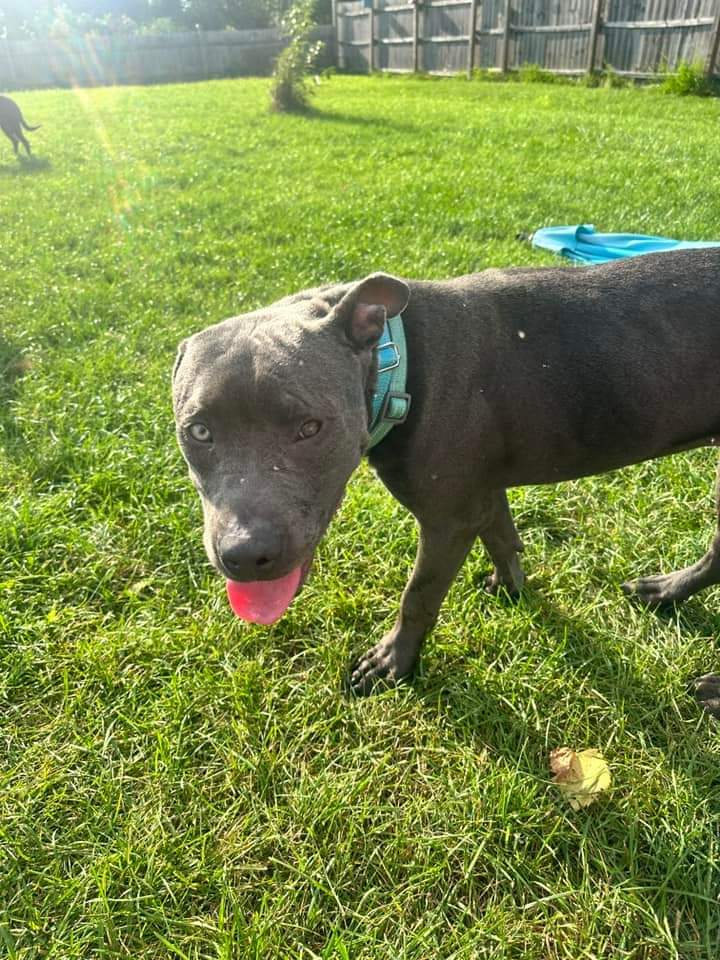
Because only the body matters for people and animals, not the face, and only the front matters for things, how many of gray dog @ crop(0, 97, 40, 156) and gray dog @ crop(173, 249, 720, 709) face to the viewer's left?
2

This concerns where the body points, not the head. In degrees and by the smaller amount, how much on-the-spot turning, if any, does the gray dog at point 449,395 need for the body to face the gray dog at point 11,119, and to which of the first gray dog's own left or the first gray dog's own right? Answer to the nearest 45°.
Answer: approximately 45° to the first gray dog's own right

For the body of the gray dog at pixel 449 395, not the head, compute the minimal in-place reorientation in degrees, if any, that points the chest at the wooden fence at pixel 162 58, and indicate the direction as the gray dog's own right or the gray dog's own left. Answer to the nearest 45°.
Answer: approximately 90° to the gray dog's own right

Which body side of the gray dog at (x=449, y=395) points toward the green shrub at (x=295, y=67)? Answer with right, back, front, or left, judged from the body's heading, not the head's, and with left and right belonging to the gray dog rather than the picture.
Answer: right

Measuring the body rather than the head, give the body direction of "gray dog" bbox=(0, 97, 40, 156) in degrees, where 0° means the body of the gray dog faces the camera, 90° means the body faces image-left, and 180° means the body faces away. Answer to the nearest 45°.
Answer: approximately 90°

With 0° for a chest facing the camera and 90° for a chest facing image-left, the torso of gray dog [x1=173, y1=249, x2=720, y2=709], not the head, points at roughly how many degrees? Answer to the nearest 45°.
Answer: approximately 90°

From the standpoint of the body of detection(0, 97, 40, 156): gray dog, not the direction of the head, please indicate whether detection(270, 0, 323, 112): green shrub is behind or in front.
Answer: behind

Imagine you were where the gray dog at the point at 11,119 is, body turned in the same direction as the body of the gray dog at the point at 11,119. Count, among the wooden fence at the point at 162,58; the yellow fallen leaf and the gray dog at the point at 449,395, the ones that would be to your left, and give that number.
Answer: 2

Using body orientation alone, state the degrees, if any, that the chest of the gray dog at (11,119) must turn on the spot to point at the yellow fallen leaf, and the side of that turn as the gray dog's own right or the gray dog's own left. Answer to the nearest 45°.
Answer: approximately 90° to the gray dog's own left

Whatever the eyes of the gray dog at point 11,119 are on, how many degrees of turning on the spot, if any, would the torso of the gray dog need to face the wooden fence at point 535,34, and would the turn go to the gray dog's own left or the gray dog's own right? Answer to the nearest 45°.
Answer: approximately 180°
